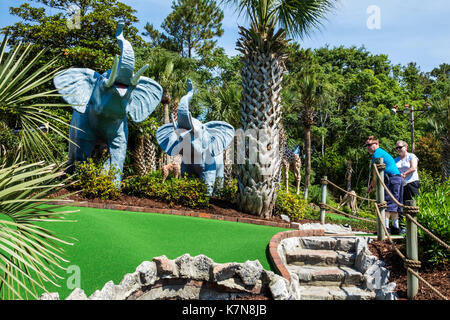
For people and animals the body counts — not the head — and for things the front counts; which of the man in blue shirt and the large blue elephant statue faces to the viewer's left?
the man in blue shirt

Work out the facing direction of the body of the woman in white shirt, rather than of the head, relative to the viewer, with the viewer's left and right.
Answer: facing the viewer and to the left of the viewer

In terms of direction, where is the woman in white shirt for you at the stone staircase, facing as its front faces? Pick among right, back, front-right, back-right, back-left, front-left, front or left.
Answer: back-left

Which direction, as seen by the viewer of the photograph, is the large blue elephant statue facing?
facing the viewer and to the right of the viewer

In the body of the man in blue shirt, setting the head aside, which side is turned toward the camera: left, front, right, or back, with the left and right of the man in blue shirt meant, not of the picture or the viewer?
left

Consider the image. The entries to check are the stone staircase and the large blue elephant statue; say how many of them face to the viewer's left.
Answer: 0

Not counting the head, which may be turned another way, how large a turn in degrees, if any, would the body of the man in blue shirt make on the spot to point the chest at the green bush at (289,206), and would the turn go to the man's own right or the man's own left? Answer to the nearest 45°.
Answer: approximately 45° to the man's own right

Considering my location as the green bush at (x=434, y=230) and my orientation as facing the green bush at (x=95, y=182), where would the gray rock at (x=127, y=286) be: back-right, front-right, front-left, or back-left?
front-left

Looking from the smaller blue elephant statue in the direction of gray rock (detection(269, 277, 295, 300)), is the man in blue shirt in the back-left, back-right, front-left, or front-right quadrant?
front-left

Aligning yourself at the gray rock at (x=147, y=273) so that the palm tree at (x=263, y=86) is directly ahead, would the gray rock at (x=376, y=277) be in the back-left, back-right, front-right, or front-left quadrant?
front-right

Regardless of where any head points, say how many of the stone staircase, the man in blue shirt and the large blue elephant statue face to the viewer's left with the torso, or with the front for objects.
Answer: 1

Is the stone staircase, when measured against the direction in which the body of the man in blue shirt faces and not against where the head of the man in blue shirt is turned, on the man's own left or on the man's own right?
on the man's own left

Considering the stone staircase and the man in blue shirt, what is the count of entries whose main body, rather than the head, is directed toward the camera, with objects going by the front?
1

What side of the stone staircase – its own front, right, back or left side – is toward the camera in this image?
front
